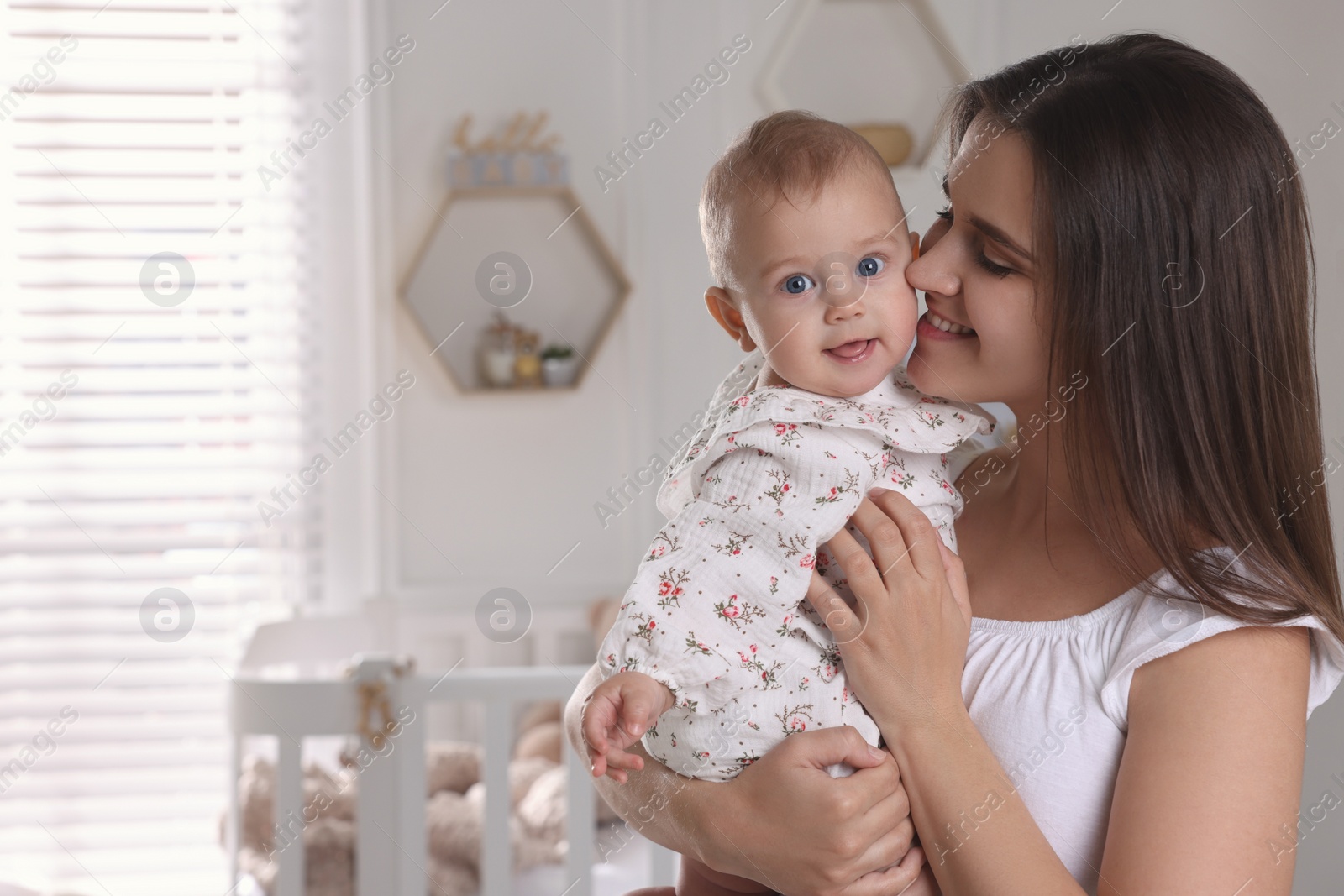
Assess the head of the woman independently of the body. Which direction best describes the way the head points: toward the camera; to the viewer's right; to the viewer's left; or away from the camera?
to the viewer's left

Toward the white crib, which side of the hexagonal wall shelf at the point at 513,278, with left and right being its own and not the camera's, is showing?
front

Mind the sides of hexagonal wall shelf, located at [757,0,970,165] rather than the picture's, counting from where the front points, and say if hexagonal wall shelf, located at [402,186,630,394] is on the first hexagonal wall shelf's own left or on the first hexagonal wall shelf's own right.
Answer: on the first hexagonal wall shelf's own right

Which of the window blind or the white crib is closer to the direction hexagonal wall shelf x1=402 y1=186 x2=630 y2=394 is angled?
the white crib

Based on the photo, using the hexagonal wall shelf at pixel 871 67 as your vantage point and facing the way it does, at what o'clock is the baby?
The baby is roughly at 12 o'clock from the hexagonal wall shelf.

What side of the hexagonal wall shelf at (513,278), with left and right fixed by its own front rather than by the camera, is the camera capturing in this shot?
front

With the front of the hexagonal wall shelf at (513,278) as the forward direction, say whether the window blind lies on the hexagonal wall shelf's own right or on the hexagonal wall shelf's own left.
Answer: on the hexagonal wall shelf's own right

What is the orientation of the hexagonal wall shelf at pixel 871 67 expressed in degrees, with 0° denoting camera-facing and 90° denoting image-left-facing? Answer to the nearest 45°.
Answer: approximately 0°

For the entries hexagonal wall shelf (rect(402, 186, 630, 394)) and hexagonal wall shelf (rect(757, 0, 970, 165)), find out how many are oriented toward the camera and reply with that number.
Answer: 2

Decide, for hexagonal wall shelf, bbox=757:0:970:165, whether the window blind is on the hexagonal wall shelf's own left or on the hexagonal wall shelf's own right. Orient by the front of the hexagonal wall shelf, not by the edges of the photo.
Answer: on the hexagonal wall shelf's own right

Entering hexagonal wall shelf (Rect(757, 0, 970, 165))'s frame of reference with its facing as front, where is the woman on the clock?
The woman is roughly at 12 o'clock from the hexagonal wall shelf.

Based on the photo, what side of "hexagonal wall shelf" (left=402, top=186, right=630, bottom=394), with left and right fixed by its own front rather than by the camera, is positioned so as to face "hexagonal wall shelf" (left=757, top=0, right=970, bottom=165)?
left

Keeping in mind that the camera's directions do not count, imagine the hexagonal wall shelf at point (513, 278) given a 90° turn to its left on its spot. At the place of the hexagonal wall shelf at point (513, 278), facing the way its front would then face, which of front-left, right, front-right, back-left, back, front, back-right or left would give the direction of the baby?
right
